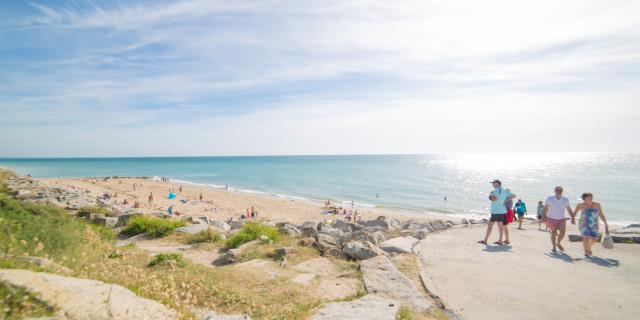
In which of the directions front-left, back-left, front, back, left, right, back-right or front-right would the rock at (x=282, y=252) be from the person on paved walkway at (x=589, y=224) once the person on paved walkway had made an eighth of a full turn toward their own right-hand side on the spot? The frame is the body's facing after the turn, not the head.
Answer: front

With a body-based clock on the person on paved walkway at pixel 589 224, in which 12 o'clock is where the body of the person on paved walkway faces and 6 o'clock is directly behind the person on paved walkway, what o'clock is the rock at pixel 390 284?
The rock is roughly at 1 o'clock from the person on paved walkway.

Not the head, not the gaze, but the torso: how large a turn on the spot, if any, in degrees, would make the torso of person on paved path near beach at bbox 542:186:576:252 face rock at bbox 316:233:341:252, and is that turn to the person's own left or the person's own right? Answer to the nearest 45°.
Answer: approximately 45° to the person's own right

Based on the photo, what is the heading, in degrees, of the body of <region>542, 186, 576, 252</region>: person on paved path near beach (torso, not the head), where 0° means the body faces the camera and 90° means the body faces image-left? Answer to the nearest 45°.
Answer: approximately 0°

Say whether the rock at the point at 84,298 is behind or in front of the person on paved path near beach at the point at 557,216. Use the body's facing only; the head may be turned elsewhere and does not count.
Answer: in front

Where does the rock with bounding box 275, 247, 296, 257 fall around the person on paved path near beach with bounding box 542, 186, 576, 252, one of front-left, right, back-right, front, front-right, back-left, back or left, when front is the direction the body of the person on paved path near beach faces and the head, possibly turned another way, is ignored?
front-right

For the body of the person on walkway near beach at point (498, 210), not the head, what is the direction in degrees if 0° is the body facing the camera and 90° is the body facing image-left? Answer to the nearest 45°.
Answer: approximately 45°

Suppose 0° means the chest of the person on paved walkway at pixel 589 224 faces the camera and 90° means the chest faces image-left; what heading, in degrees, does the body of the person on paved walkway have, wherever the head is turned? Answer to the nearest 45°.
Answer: approximately 0°

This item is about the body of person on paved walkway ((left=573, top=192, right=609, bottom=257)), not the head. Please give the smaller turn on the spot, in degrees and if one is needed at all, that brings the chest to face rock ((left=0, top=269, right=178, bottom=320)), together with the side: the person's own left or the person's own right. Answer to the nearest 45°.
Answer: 0° — they already face it

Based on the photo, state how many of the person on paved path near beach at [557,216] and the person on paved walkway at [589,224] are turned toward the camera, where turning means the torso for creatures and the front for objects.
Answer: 2

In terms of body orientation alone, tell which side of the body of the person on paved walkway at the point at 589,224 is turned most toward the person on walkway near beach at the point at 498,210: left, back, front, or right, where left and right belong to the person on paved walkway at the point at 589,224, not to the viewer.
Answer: right
